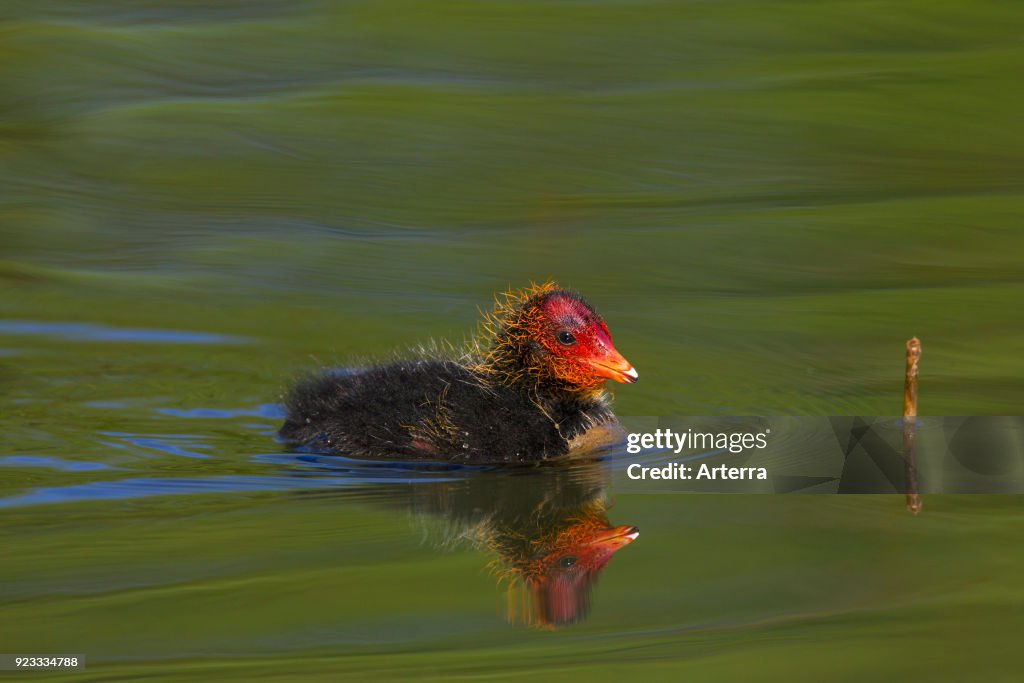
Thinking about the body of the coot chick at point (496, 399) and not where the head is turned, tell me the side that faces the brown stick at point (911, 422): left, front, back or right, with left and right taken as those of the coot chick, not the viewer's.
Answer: front

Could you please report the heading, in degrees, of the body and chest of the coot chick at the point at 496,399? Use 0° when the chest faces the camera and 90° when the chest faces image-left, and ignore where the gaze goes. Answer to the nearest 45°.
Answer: approximately 270°
